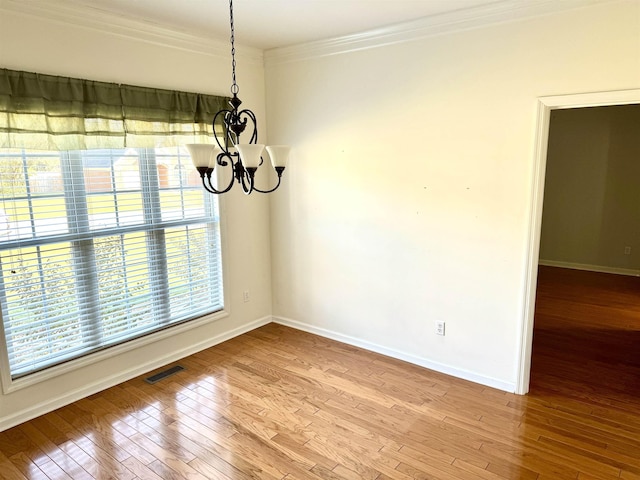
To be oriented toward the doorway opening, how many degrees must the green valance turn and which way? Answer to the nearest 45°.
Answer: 0° — it already faces it

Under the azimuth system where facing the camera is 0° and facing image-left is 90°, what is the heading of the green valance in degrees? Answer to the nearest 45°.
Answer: approximately 315°
